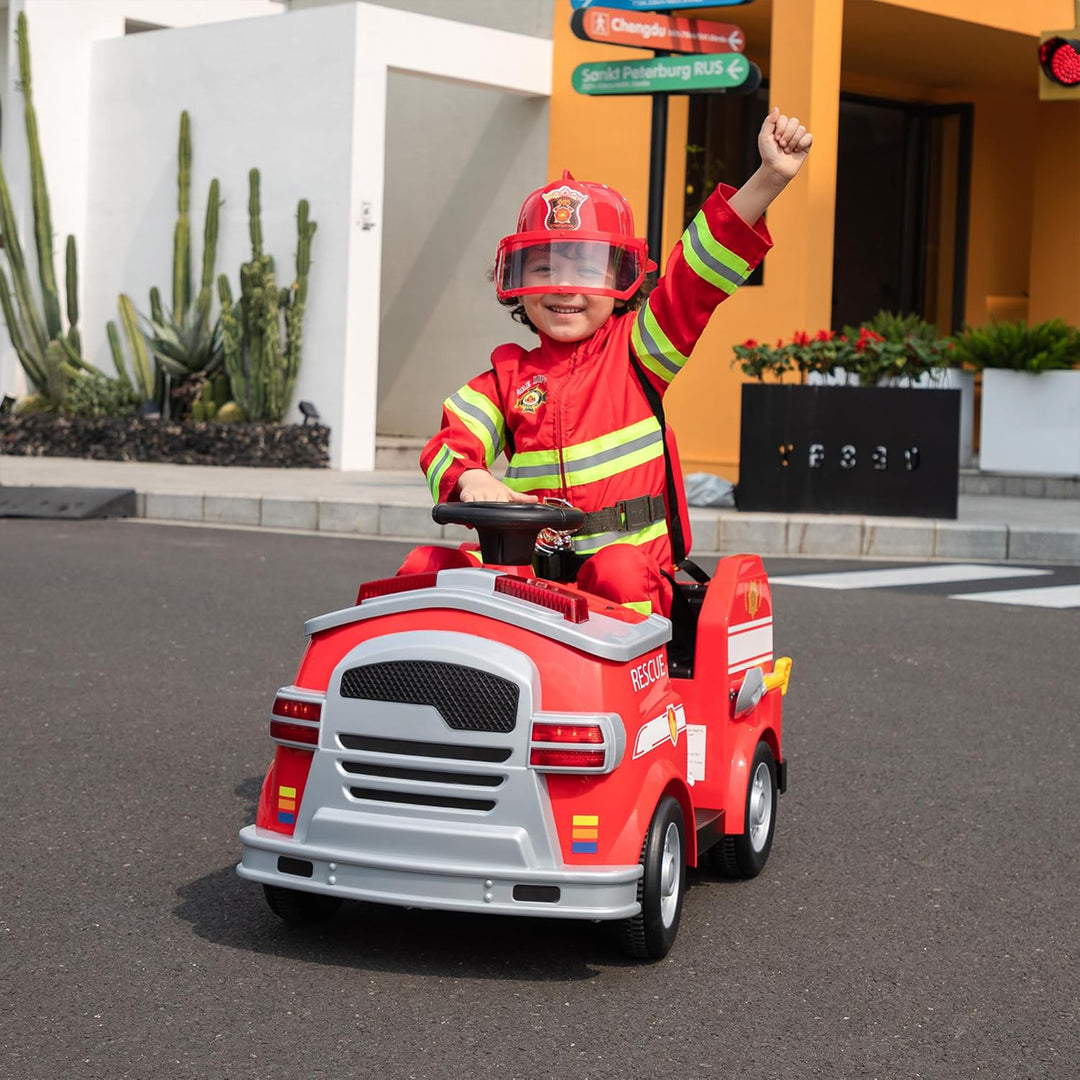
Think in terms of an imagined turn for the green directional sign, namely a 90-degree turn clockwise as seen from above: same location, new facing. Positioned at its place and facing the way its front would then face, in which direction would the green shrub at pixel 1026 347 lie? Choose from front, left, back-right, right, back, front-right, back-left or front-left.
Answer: back-right

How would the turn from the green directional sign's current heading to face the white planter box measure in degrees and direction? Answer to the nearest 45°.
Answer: approximately 135° to its left

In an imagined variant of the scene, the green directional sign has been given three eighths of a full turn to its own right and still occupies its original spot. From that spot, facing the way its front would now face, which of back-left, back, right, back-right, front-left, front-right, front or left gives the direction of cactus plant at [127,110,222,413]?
front

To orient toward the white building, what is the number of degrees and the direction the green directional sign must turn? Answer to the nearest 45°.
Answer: approximately 135° to its right

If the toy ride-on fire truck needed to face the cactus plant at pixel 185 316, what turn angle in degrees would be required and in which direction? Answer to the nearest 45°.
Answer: approximately 135° to its right

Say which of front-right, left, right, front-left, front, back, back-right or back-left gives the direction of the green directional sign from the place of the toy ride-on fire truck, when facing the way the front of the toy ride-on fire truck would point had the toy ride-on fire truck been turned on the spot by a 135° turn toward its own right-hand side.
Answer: front

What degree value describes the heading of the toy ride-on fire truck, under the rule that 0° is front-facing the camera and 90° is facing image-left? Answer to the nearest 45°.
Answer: approximately 45°
